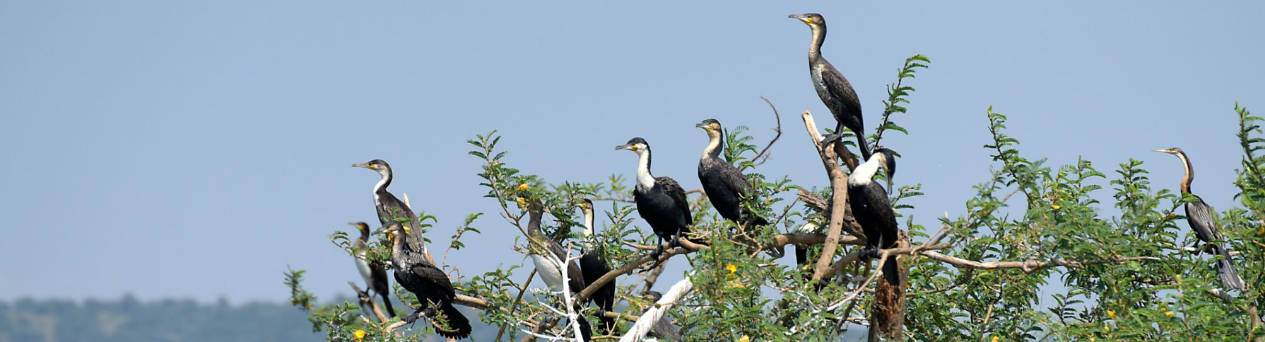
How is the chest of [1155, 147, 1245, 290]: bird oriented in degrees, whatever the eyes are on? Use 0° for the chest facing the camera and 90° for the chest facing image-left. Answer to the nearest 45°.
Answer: approximately 90°

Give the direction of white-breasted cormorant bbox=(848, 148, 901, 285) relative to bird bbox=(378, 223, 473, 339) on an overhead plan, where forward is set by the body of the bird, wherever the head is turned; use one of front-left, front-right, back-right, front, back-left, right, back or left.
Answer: back-left

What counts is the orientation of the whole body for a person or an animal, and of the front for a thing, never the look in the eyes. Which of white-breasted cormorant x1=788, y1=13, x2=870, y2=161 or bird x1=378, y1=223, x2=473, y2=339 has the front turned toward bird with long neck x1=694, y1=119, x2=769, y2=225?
the white-breasted cormorant

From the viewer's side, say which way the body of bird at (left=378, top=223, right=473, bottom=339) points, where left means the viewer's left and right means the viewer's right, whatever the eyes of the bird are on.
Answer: facing to the left of the viewer

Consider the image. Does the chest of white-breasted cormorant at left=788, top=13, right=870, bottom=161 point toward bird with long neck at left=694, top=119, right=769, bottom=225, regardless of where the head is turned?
yes

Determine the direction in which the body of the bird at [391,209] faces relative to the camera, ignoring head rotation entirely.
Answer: to the viewer's left

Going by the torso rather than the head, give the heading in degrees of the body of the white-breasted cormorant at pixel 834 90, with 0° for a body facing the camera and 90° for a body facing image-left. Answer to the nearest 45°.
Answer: approximately 90°

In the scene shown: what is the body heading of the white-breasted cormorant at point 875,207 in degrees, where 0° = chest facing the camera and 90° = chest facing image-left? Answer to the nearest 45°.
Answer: approximately 45°
